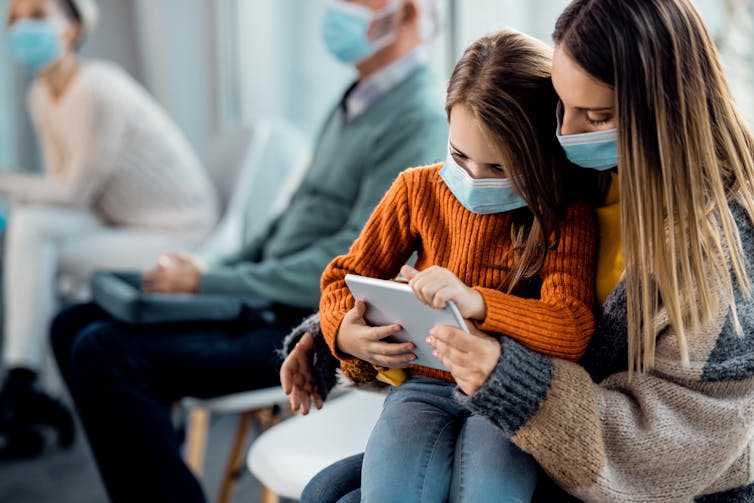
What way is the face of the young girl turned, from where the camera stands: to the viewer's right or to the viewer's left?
to the viewer's left

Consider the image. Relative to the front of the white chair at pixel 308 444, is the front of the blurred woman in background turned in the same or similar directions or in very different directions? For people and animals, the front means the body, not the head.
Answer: same or similar directions

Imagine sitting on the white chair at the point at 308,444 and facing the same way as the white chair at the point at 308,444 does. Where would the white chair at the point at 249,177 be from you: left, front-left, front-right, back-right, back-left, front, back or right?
back-right

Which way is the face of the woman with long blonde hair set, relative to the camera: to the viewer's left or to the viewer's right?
to the viewer's left

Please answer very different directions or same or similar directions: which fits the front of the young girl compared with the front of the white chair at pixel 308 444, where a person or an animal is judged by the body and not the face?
same or similar directions

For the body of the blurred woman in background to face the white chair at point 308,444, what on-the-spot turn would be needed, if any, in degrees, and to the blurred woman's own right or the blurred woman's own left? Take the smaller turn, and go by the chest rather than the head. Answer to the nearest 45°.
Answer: approximately 45° to the blurred woman's own left

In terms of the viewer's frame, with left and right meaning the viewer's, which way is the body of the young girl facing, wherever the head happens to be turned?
facing the viewer and to the left of the viewer

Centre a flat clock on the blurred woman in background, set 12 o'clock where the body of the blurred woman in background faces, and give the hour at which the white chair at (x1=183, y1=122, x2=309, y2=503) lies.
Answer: The white chair is roughly at 8 o'clock from the blurred woman in background.
